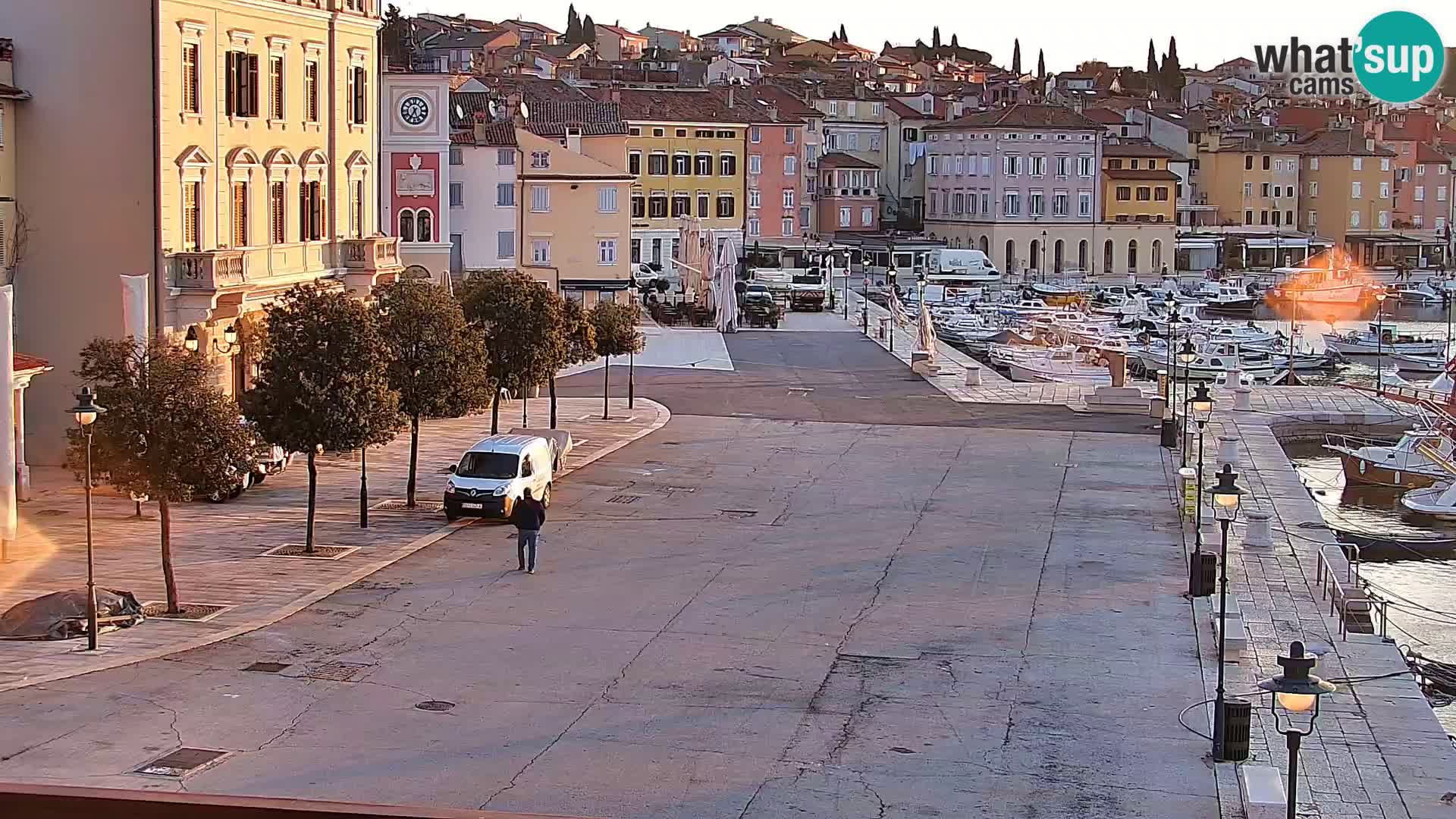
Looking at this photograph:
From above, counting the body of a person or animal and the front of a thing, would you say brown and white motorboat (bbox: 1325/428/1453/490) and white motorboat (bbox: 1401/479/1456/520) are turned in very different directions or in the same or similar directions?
same or similar directions

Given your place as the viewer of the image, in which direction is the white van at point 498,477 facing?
facing the viewer and to the left of the viewer

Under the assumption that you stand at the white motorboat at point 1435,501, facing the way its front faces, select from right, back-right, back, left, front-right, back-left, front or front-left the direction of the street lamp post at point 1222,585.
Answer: left

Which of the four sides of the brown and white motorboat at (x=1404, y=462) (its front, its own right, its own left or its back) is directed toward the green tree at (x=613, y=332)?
front

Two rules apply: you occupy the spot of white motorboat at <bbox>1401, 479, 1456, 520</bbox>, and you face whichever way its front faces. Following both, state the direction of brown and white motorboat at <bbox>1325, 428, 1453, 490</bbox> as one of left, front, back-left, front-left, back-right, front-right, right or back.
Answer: right

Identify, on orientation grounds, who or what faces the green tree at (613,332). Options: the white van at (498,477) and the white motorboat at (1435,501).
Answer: the white motorboat

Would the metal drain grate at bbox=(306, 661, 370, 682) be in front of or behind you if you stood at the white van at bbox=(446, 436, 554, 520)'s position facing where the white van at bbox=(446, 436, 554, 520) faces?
in front

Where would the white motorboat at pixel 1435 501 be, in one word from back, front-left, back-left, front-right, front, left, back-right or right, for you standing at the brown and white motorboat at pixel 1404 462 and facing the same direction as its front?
left

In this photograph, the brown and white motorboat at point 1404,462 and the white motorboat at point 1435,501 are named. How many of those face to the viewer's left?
2

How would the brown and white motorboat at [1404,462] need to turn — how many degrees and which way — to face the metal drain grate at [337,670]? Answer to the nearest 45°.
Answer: approximately 90° to its left

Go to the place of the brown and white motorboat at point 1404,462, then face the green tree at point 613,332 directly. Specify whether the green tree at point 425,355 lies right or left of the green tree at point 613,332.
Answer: left
